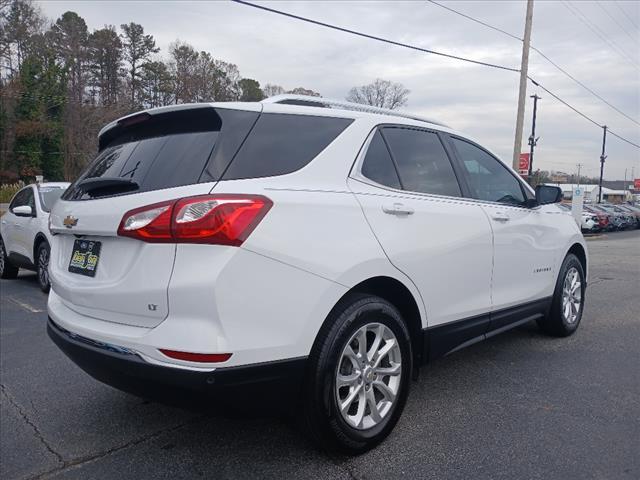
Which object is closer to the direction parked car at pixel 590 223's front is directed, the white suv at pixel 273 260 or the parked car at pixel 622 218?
the white suv

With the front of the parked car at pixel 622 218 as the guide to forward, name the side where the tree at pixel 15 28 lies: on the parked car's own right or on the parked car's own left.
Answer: on the parked car's own right

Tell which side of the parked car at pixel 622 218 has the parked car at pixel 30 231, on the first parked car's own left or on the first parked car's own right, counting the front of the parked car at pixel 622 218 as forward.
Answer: on the first parked car's own right

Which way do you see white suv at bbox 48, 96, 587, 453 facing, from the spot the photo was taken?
facing away from the viewer and to the right of the viewer

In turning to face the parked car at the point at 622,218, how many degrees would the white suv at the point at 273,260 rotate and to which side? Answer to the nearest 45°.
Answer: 0° — it already faces it

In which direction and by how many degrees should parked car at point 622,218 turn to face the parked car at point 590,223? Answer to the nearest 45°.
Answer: approximately 45° to its right

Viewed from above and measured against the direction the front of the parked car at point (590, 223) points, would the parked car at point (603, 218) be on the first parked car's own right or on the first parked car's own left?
on the first parked car's own left

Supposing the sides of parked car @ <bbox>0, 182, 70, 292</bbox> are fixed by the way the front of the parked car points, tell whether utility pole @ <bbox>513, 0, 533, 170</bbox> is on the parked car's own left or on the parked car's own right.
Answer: on the parked car's own left
